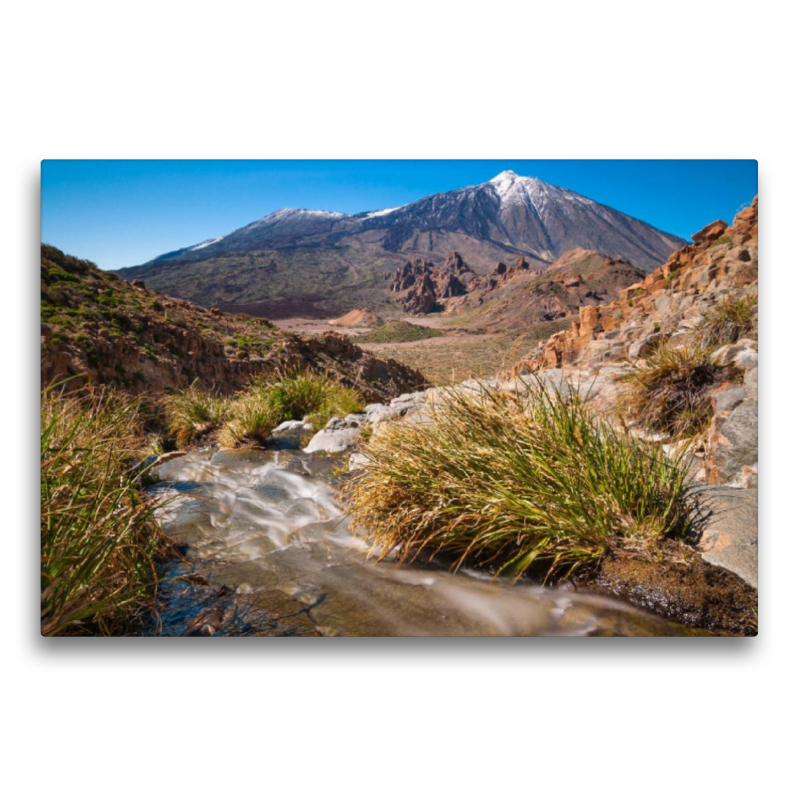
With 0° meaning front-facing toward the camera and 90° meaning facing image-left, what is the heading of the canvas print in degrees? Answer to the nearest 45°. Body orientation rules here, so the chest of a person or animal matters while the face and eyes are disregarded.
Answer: approximately 0°
